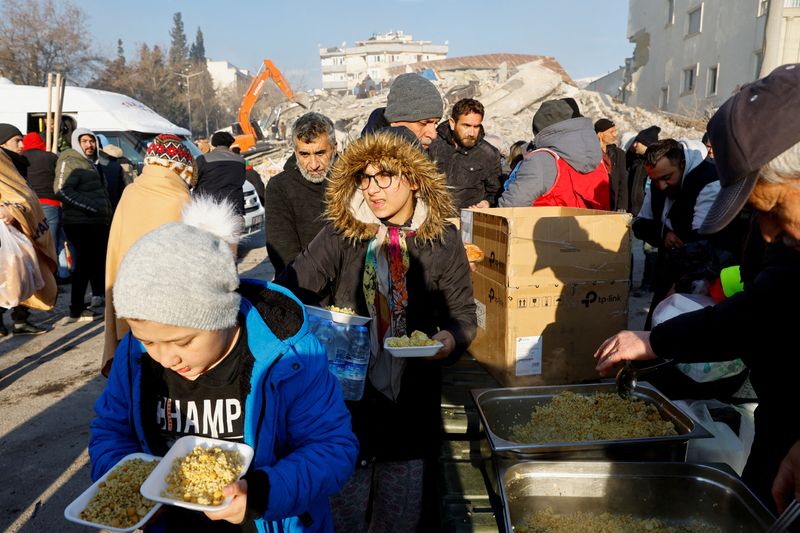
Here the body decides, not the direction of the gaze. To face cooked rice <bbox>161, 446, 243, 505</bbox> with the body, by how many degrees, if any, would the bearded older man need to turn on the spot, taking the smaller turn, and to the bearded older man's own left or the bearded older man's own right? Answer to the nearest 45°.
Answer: approximately 45° to the bearded older man's own right

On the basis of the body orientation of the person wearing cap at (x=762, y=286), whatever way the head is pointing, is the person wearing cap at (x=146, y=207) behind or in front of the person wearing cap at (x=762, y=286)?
in front

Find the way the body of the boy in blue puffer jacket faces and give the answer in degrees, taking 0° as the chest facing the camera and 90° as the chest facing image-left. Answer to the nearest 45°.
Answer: approximately 45°

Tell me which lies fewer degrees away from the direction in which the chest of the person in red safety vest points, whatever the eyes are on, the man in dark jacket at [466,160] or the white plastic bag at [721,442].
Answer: the man in dark jacket

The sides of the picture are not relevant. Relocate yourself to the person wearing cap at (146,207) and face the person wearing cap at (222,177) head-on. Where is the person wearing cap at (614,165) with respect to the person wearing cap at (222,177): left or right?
right

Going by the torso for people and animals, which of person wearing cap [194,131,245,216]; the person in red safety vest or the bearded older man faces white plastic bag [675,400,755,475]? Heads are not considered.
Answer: the bearded older man

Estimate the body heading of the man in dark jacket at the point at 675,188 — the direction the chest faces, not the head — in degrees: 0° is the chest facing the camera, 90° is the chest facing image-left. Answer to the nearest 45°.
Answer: approximately 45°

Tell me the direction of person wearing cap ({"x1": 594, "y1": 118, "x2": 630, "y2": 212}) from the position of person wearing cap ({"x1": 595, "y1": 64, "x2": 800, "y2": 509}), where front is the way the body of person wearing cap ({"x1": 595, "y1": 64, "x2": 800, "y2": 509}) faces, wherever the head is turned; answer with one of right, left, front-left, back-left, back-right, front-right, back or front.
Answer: right

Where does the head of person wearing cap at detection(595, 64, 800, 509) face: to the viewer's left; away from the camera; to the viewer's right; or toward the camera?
to the viewer's left

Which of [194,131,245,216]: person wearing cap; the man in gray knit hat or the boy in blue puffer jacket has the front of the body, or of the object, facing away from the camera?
the person wearing cap

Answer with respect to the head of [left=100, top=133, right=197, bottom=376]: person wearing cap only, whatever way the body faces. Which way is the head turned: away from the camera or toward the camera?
away from the camera

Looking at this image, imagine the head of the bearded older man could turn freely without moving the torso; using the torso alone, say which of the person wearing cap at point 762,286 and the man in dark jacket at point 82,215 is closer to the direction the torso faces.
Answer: the person wearing cap

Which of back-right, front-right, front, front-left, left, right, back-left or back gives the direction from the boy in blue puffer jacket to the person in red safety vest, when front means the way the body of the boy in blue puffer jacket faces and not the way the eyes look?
back

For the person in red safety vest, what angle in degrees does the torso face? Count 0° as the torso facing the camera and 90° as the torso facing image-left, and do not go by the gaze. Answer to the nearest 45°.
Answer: approximately 135°

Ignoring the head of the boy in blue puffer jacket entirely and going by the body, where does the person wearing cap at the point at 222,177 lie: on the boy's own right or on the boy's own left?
on the boy's own right
